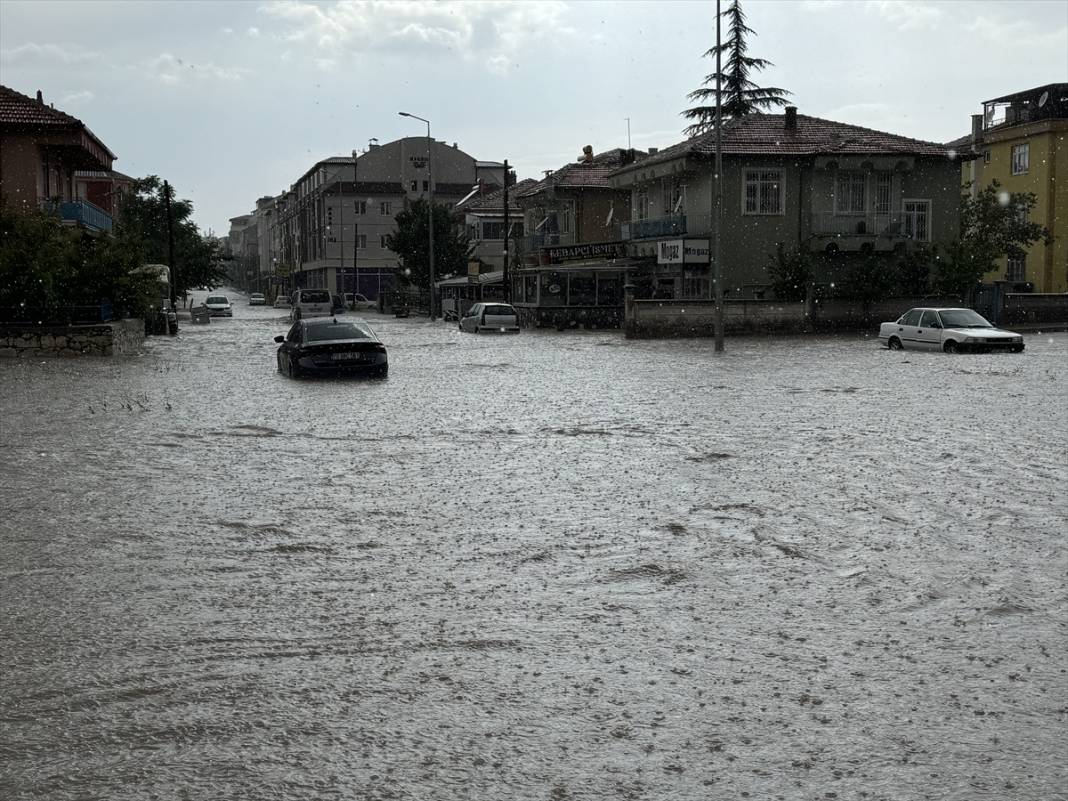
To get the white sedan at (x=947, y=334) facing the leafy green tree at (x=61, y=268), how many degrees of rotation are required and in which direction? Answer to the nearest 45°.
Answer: approximately 135° to its right

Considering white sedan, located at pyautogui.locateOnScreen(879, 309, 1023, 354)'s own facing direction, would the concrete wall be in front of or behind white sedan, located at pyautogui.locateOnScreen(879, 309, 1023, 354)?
behind

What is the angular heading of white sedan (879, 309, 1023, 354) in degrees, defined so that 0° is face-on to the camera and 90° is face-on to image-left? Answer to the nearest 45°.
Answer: approximately 315°

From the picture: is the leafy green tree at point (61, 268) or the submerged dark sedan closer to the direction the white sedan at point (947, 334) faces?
the submerged dark sedan

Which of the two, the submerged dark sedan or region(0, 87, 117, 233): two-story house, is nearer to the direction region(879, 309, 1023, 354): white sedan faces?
the submerged dark sedan

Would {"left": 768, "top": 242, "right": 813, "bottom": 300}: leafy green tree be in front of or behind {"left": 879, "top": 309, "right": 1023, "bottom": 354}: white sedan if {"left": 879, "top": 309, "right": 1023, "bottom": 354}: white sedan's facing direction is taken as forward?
behind

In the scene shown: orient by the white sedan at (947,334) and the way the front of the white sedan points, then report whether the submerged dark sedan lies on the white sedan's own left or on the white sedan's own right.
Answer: on the white sedan's own right
